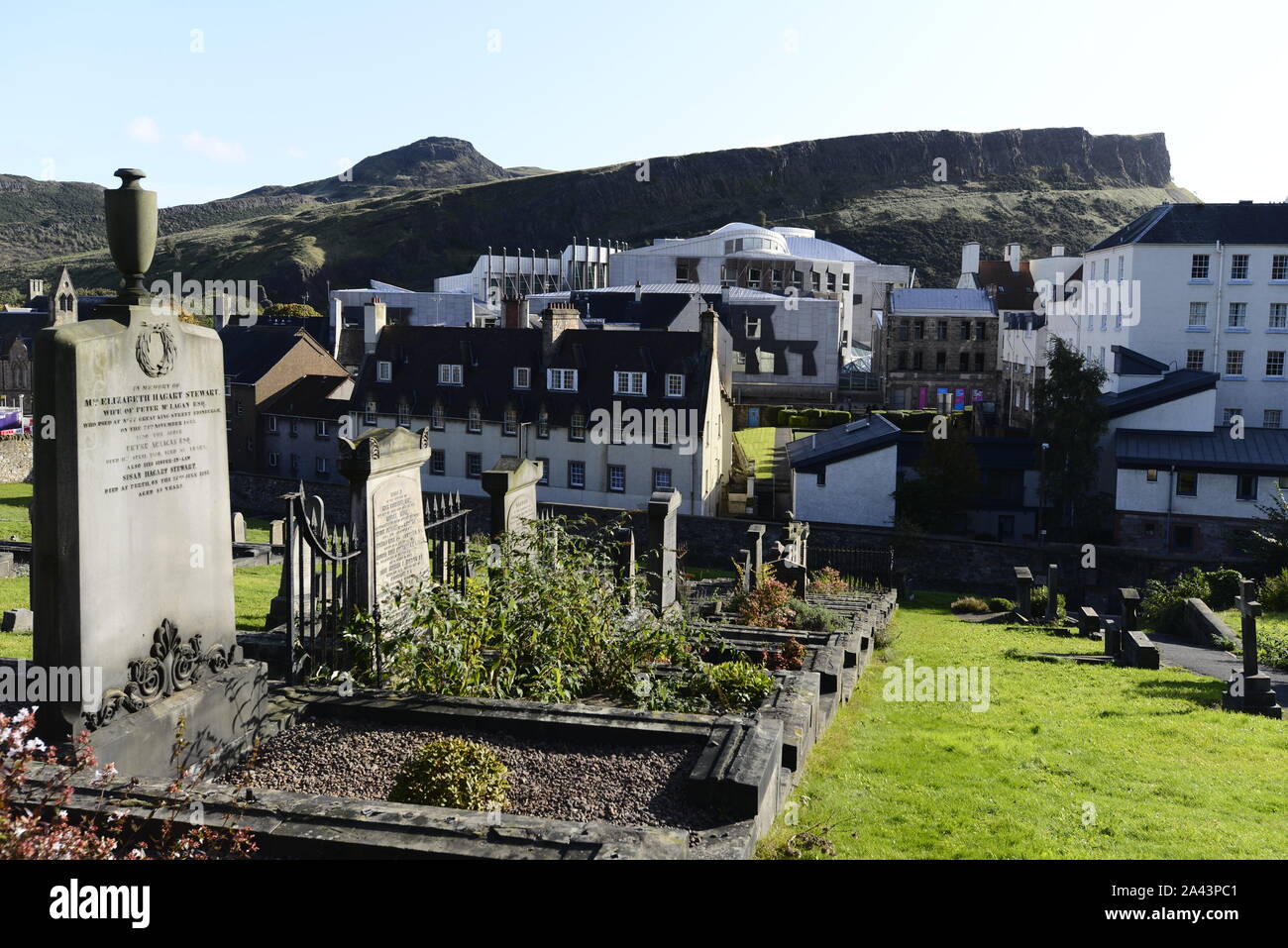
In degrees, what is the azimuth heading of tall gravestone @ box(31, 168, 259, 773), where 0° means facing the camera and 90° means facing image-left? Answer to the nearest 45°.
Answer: approximately 315°

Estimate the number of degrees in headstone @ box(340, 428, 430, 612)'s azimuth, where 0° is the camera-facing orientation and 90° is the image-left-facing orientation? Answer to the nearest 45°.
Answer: approximately 315°

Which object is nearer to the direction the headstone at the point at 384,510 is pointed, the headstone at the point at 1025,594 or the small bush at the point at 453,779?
the small bush

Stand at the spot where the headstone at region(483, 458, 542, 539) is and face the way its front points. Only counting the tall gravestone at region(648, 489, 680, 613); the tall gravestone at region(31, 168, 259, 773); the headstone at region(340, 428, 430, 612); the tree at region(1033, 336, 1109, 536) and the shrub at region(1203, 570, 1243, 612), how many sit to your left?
3

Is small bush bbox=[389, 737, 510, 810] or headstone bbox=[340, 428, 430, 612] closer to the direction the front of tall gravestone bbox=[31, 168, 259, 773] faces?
the small bush

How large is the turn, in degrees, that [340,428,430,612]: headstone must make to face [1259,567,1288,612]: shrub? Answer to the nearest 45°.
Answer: approximately 90° to its left

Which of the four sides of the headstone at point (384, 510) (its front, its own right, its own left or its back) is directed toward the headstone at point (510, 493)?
left

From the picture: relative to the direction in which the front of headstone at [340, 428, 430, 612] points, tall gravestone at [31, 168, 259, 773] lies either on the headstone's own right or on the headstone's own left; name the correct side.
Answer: on the headstone's own right

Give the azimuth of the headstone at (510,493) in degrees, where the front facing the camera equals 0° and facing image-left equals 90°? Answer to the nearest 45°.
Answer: approximately 315°
